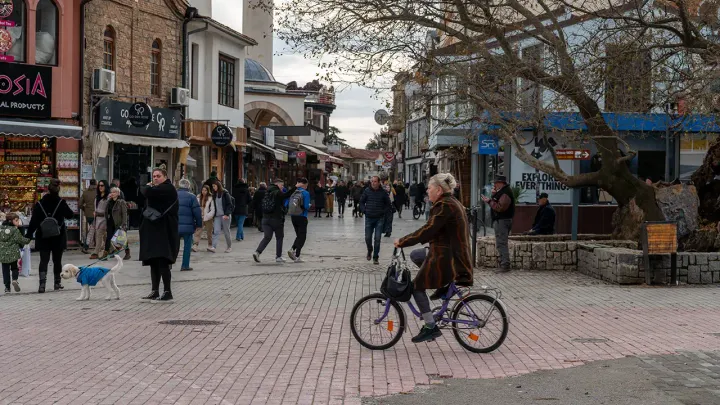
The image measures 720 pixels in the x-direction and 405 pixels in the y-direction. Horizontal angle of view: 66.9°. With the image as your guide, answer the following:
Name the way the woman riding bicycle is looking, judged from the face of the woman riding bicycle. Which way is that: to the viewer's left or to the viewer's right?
to the viewer's left

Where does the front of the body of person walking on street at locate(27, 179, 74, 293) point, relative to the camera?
away from the camera

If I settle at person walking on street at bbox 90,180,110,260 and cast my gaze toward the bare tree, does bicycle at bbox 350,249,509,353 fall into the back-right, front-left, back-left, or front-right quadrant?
front-right

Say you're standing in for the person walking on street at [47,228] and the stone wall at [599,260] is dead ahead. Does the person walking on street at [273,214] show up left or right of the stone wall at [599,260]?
left

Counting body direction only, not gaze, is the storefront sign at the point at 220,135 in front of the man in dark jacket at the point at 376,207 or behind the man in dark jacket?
behind

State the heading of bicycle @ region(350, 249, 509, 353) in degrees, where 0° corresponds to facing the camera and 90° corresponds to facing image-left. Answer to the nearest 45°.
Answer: approximately 90°

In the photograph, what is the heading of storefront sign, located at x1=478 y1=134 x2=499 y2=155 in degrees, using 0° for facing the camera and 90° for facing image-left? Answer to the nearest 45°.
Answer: approximately 0°

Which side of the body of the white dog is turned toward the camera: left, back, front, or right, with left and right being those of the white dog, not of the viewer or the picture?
left

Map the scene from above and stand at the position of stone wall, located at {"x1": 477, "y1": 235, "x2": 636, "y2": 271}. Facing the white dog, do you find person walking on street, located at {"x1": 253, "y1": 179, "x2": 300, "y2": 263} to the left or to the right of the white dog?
right

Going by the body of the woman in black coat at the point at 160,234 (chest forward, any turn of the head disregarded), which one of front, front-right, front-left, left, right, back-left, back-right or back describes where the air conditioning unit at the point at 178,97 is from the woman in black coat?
back-right

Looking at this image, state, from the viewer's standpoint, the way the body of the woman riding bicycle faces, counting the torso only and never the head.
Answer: to the viewer's left

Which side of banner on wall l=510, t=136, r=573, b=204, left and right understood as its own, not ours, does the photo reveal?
front

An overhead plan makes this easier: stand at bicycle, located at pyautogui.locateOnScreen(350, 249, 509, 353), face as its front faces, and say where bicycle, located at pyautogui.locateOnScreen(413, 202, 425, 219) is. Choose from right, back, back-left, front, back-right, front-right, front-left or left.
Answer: right
